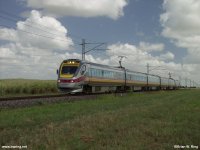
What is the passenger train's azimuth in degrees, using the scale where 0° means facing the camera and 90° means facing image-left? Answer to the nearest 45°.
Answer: approximately 45°

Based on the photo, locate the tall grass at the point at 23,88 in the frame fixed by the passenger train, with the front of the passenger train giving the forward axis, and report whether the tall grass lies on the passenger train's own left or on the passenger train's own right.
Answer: on the passenger train's own right
